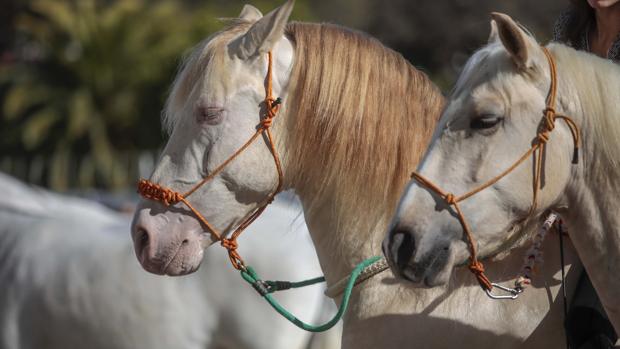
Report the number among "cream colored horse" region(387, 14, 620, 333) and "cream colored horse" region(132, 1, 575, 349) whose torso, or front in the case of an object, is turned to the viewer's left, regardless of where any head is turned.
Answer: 2

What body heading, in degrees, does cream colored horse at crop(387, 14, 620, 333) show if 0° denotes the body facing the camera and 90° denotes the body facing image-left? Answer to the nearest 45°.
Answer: approximately 90°

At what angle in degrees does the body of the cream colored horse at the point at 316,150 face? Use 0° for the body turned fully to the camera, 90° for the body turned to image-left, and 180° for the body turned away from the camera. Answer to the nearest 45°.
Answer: approximately 90°
